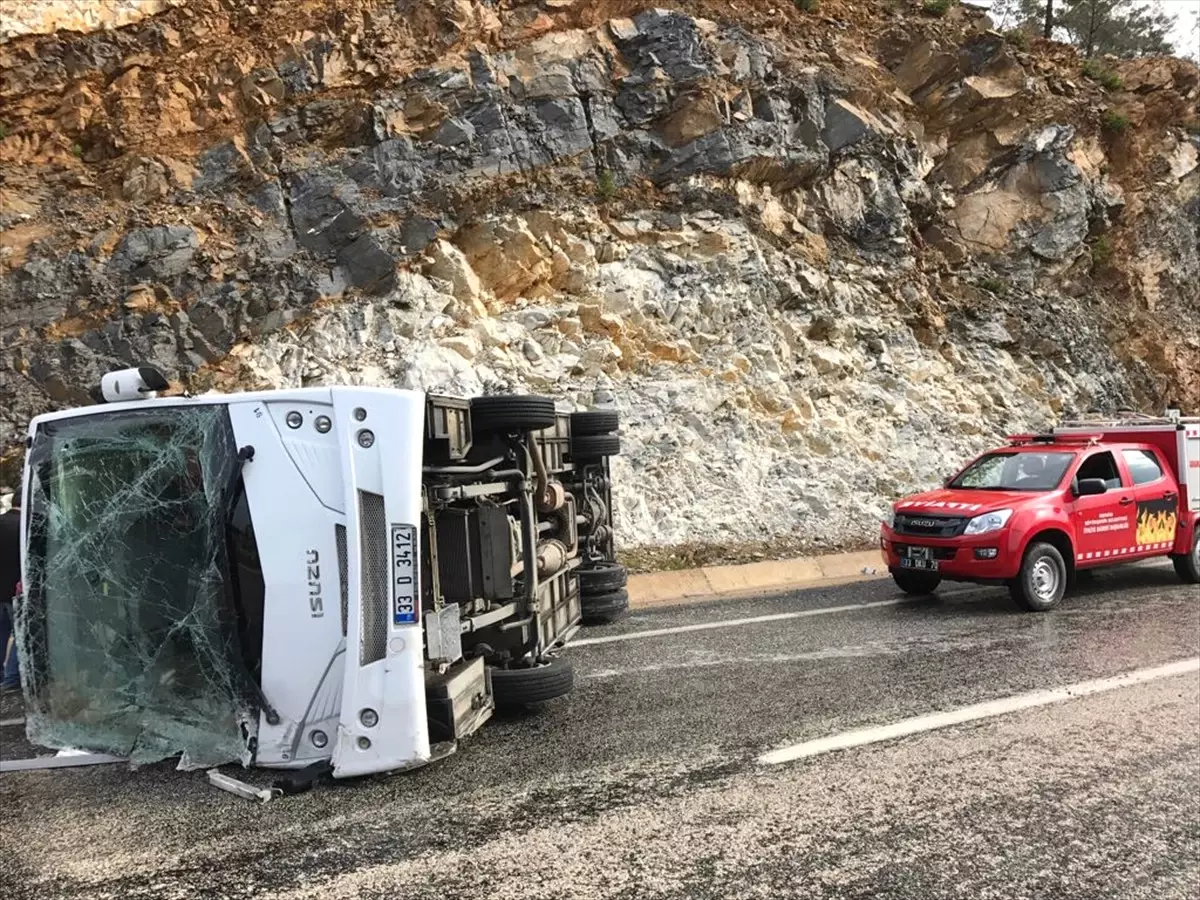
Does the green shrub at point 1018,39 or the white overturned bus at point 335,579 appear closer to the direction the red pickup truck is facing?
the white overturned bus

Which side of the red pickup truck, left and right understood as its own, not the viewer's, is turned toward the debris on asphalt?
front

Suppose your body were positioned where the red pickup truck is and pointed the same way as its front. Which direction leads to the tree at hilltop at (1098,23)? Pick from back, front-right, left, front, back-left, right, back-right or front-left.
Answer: back-right

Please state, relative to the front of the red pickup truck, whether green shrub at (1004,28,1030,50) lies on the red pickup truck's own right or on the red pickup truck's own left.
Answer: on the red pickup truck's own right

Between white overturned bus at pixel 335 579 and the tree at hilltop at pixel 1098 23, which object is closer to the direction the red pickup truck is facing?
the white overturned bus

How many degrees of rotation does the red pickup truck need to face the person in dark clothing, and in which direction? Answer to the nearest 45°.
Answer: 0° — it already faces them

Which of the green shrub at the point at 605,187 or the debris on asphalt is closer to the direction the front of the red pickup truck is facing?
the debris on asphalt

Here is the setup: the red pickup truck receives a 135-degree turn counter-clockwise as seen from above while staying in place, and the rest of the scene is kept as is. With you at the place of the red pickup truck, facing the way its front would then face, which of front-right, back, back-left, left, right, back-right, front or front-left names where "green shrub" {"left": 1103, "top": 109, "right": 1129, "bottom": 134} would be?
left

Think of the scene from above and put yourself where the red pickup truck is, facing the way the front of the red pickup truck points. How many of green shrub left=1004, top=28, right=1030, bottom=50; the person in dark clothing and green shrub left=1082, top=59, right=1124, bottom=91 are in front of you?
1

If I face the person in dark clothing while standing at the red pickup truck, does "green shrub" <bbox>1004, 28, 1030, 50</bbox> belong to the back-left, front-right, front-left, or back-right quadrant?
back-right
